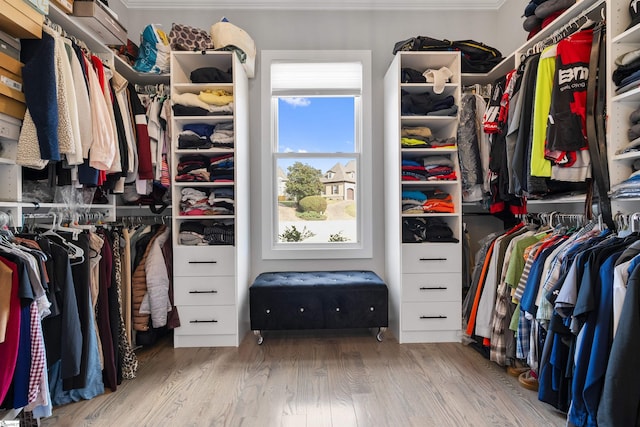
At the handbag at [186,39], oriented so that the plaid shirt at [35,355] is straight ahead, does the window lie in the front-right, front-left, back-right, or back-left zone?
back-left

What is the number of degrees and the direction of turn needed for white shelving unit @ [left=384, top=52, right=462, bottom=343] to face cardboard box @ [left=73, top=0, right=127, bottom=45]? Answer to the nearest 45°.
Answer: approximately 45° to its right

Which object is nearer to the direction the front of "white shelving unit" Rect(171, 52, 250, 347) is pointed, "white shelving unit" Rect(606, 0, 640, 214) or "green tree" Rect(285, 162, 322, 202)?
the white shelving unit

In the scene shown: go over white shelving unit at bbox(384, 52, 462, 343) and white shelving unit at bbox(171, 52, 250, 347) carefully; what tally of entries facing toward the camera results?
2

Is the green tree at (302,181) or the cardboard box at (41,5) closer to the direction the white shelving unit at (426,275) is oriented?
the cardboard box

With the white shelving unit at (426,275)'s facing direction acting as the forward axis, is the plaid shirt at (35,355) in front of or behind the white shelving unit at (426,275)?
in front

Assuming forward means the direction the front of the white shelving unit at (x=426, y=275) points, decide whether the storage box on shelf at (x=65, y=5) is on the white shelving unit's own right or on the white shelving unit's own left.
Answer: on the white shelving unit's own right

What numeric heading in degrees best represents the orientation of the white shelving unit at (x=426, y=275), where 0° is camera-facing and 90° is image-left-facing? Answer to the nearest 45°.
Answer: approximately 0°

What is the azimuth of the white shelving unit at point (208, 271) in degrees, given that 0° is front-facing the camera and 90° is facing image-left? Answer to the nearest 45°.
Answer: approximately 0°
